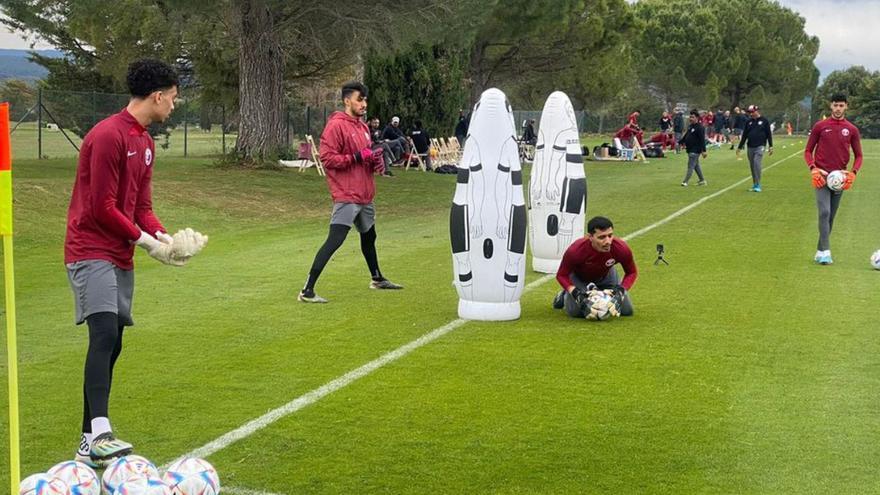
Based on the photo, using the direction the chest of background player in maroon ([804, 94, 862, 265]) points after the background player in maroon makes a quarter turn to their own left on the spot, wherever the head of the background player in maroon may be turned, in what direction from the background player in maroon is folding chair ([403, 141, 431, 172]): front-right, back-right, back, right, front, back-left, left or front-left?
back-left

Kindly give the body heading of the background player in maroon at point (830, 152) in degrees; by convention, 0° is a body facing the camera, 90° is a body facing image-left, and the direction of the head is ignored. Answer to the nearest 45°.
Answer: approximately 0°

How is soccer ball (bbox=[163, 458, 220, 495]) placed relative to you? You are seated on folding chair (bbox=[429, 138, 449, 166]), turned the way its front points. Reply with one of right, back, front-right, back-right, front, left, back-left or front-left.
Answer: front-right

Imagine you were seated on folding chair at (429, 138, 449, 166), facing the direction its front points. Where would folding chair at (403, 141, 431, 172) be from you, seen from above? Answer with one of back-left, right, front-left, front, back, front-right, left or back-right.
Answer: right

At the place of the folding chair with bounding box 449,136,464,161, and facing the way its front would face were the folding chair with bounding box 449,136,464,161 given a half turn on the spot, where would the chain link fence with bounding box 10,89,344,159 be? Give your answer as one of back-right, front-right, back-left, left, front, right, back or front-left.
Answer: front-left

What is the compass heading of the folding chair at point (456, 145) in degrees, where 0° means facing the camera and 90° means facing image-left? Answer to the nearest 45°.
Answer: approximately 315°

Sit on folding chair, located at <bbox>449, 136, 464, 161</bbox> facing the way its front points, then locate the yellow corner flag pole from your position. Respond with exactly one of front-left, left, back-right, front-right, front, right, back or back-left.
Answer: front-right

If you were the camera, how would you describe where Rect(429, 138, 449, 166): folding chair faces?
facing the viewer and to the right of the viewer

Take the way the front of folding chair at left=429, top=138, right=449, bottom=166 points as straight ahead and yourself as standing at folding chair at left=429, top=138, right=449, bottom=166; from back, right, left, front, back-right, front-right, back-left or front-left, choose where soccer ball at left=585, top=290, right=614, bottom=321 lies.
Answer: front-right

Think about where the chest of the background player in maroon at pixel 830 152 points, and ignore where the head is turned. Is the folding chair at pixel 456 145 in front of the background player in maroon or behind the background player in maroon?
behind

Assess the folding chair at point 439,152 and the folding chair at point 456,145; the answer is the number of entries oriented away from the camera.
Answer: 0

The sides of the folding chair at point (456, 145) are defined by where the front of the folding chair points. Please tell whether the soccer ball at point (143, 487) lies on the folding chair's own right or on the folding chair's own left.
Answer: on the folding chair's own right
